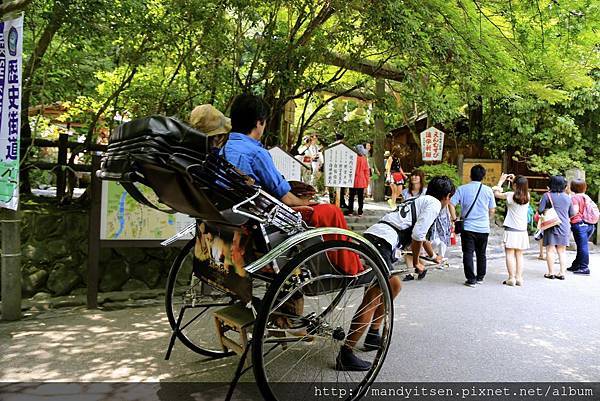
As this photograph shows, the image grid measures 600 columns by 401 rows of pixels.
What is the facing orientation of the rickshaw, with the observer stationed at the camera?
facing away from the viewer and to the right of the viewer

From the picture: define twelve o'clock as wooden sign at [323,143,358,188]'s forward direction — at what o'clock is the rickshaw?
The rickshaw is roughly at 12 o'clock from the wooden sign.

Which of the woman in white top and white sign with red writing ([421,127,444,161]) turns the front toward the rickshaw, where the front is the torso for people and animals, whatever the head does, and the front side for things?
the wooden sign

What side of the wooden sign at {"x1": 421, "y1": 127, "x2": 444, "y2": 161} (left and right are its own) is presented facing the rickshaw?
front

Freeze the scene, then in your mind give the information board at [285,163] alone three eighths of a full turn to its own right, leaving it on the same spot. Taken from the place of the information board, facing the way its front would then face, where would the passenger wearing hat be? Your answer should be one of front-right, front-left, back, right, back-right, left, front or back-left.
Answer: back-left

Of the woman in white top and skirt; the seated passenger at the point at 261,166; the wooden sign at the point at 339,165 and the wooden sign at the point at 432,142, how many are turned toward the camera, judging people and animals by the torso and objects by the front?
2

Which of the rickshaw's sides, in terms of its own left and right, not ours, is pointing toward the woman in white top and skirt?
front

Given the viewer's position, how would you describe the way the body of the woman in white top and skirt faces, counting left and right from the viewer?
facing away from the viewer and to the left of the viewer

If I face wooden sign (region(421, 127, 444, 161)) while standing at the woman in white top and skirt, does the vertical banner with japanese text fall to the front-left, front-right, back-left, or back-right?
back-left

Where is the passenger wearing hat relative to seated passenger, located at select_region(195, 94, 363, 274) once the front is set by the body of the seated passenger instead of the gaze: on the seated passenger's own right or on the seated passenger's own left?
on the seated passenger's own left

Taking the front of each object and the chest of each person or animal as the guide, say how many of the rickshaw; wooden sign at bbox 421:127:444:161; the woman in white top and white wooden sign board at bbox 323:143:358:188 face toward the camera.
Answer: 2

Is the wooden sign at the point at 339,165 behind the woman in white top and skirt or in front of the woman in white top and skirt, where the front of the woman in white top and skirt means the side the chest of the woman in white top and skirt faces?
in front

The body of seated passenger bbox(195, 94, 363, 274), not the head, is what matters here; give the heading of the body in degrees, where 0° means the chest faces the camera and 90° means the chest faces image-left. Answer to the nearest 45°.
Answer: approximately 225°

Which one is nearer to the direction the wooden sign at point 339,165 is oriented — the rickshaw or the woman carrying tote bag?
the rickshaw

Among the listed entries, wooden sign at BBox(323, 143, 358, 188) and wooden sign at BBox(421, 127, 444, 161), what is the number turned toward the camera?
2

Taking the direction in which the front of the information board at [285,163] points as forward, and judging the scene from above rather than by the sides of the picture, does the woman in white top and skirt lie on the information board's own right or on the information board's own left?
on the information board's own left

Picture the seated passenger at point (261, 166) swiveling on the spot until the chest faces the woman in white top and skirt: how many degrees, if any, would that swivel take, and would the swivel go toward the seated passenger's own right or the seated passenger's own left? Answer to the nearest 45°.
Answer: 0° — they already face them

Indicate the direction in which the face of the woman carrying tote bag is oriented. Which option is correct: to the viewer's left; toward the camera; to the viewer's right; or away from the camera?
away from the camera

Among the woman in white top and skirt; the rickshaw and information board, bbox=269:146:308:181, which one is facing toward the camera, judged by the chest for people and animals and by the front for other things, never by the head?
the information board
